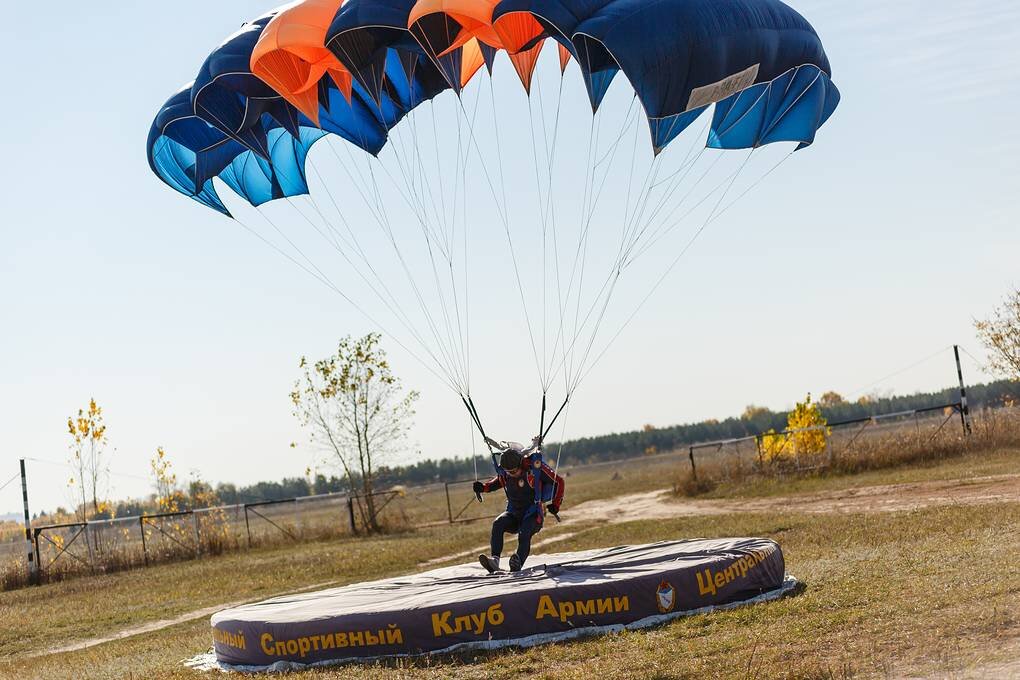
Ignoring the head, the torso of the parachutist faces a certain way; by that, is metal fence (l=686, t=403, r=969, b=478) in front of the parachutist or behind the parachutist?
behind

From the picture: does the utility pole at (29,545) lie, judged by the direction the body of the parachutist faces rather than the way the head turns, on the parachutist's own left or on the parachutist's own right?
on the parachutist's own right

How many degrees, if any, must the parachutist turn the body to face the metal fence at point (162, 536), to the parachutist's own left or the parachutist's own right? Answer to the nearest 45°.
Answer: approximately 90° to the parachutist's own right

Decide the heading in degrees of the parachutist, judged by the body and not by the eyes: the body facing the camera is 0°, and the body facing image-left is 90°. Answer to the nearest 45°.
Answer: approximately 45°
